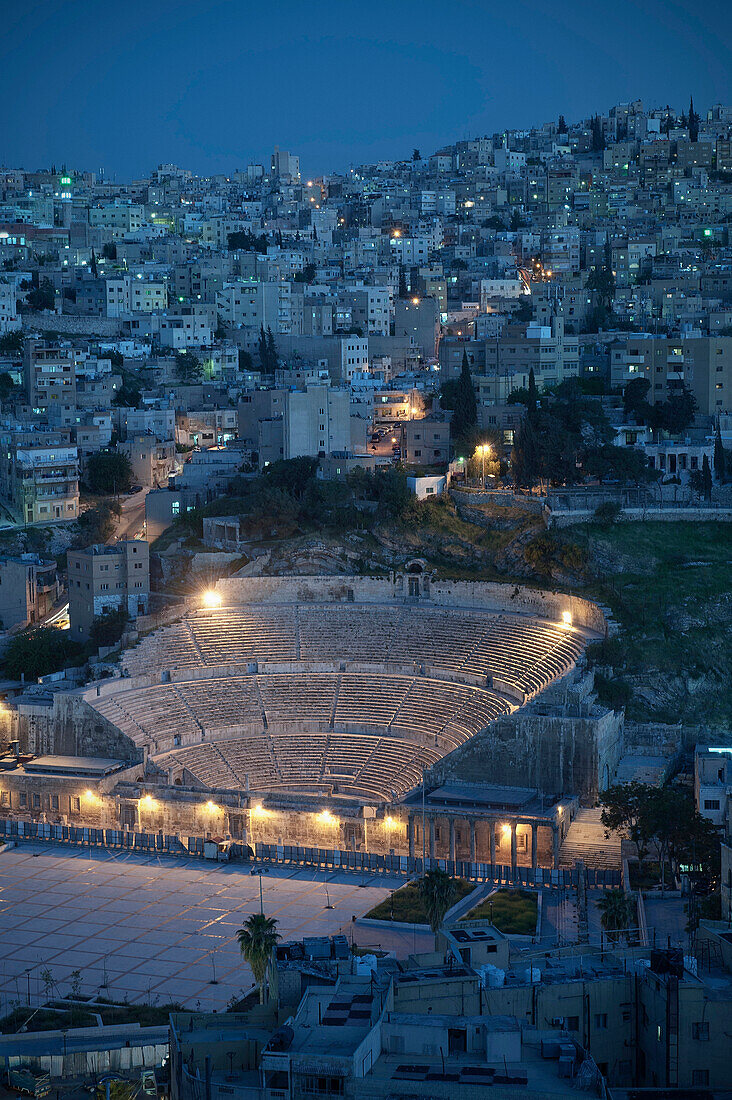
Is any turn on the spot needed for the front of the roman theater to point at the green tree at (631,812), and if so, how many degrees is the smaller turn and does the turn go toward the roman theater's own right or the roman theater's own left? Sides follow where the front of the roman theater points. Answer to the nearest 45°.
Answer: approximately 45° to the roman theater's own left

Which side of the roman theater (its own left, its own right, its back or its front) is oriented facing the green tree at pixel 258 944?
front

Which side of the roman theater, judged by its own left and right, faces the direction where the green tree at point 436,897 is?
front

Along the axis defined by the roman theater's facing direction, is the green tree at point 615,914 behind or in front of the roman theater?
in front

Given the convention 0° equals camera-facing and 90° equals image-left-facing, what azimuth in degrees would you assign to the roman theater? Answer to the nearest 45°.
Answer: approximately 0°

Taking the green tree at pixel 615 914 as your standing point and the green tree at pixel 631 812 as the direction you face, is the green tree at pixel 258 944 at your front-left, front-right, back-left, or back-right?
back-left

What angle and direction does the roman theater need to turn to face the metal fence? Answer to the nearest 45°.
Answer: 0° — it already faces it
